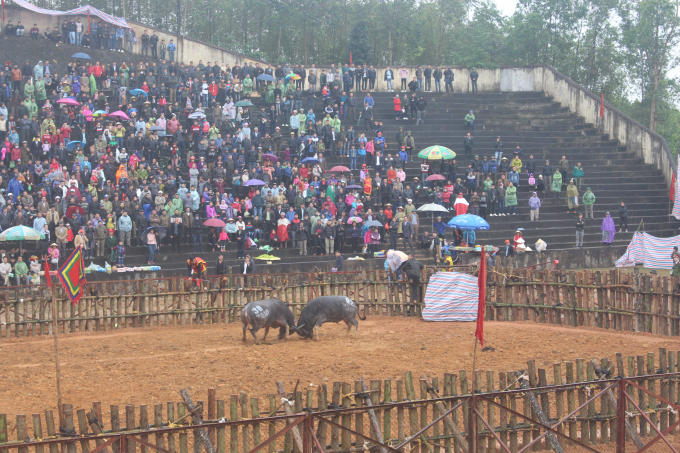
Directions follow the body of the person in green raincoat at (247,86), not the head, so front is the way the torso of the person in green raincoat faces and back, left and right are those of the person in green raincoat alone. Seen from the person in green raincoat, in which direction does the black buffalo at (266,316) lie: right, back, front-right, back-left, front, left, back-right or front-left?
front

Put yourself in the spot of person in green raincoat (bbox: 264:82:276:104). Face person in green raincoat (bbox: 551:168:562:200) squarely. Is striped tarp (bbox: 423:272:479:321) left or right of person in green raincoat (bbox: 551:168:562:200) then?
right

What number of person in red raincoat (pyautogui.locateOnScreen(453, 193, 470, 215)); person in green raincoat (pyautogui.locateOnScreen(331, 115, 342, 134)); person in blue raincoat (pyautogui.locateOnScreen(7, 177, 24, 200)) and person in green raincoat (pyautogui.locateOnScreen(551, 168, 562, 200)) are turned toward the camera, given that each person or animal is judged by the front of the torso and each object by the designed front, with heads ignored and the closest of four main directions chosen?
4

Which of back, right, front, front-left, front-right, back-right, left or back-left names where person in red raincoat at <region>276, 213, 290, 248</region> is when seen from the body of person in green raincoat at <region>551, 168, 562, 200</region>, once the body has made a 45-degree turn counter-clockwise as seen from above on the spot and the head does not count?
right

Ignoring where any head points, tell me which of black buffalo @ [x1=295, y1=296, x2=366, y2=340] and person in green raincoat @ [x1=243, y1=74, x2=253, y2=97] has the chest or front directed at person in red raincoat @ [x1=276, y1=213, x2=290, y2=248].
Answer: the person in green raincoat

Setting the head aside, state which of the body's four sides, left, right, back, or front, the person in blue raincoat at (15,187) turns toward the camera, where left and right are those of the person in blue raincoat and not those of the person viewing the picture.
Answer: front

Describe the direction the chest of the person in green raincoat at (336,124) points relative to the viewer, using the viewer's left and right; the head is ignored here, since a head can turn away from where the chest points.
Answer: facing the viewer

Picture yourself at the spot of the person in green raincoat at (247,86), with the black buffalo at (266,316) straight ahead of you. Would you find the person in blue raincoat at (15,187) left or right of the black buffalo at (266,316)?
right

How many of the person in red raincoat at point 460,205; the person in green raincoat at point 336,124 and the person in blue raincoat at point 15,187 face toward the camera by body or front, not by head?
3

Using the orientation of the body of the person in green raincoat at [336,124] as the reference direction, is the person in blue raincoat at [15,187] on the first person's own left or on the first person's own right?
on the first person's own right

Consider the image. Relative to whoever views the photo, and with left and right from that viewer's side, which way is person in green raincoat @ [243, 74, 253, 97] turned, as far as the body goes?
facing the viewer

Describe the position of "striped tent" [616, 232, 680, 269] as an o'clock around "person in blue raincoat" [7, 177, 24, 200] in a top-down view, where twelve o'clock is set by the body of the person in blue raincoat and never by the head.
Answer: The striped tent is roughly at 10 o'clock from the person in blue raincoat.

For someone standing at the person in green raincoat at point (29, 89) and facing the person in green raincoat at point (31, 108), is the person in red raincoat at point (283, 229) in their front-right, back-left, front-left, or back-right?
front-left

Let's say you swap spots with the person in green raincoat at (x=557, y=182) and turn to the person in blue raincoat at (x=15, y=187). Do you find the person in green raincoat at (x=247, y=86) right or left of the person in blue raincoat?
right

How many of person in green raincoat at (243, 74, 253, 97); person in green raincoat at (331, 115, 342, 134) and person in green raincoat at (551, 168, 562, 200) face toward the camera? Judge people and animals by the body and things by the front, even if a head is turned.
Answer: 3

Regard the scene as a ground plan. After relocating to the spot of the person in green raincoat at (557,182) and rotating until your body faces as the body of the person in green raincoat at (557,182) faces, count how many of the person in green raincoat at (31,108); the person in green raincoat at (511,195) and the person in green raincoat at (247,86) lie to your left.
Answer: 0

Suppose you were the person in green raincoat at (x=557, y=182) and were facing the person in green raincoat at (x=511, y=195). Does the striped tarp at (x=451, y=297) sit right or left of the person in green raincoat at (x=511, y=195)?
left

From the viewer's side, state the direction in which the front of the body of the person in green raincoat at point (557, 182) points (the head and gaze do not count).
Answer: toward the camera

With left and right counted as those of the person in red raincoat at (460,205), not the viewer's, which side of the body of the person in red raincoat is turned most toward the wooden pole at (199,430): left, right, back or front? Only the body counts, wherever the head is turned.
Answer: front

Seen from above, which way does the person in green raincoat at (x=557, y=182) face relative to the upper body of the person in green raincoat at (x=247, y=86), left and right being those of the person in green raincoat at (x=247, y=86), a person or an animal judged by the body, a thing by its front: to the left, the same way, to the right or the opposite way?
the same way
